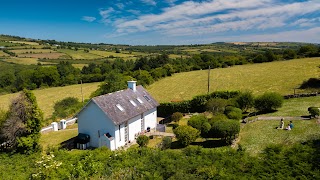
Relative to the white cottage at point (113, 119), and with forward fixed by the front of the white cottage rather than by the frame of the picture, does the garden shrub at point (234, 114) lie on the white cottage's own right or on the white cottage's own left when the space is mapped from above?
on the white cottage's own left

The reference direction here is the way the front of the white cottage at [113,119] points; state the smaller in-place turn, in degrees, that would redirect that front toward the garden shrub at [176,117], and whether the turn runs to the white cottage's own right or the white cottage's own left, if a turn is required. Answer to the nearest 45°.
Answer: approximately 90° to the white cottage's own left

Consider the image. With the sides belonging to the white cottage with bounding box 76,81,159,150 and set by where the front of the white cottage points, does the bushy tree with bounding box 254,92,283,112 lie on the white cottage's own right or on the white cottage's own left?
on the white cottage's own left

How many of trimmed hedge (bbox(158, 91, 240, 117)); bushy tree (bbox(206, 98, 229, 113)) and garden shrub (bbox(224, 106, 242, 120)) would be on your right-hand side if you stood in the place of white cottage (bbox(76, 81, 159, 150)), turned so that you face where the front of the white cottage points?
0

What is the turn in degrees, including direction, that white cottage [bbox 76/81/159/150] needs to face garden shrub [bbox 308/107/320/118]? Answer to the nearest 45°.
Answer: approximately 45° to its left

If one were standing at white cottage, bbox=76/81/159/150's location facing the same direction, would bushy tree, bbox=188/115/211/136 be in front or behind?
in front

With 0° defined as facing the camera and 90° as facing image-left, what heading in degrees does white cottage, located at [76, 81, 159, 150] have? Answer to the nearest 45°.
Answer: approximately 315°

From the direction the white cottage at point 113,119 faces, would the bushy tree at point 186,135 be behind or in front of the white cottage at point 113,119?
in front

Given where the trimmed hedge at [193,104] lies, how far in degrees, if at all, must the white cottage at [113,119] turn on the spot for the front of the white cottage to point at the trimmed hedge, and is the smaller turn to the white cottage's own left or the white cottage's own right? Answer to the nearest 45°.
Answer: approximately 90° to the white cottage's own left

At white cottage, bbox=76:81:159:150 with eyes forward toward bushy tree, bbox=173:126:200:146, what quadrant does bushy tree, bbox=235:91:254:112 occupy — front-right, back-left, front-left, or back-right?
front-left

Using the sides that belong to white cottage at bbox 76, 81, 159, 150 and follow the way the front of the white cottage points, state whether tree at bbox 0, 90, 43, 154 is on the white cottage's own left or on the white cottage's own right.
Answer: on the white cottage's own right
